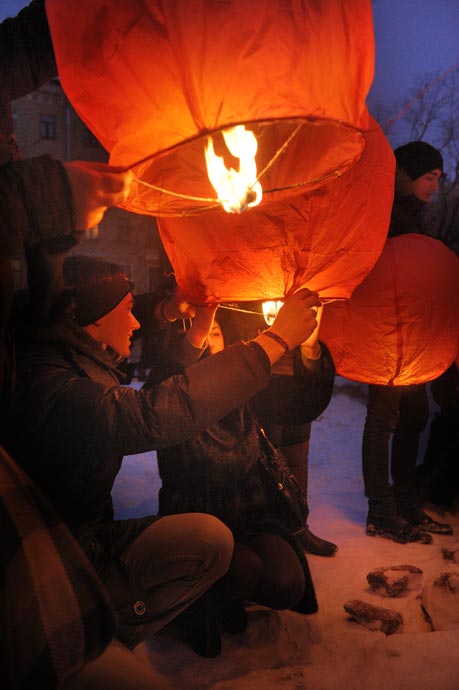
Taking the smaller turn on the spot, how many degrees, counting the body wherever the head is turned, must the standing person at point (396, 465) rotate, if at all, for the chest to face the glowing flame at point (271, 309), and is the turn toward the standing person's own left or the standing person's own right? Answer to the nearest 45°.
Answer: approximately 90° to the standing person's own right

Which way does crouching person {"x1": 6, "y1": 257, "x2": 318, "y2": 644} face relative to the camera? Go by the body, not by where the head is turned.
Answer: to the viewer's right
